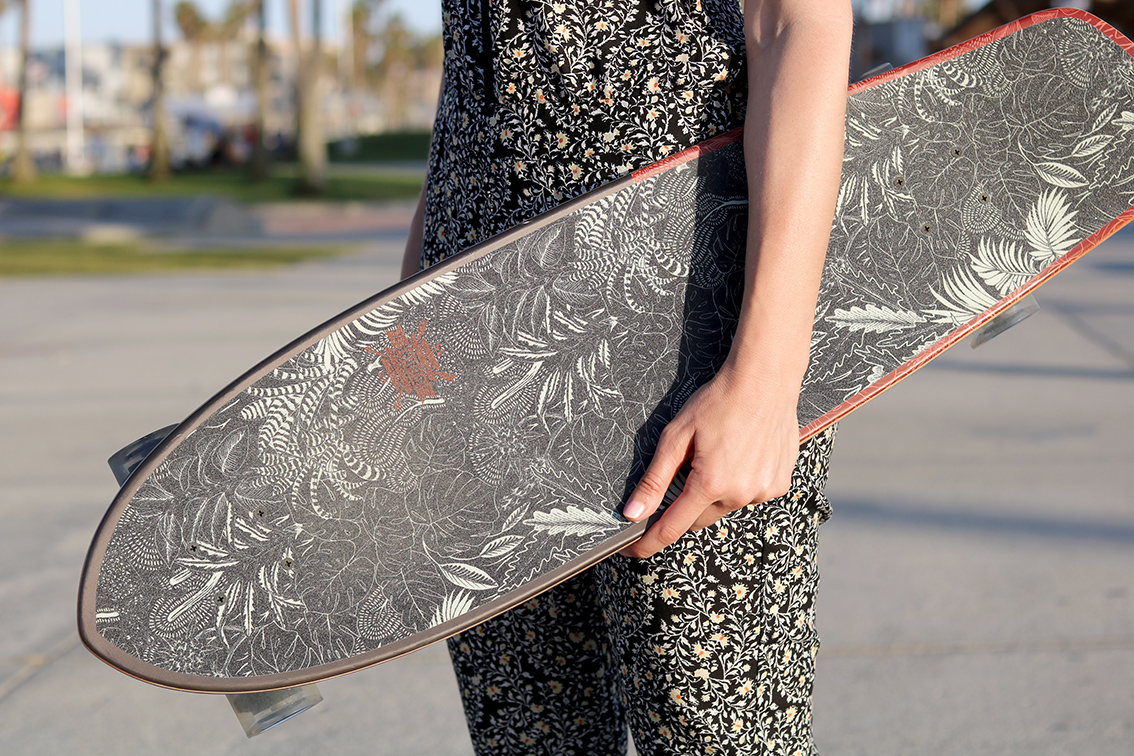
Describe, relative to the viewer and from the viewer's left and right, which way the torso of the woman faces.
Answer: facing the viewer and to the left of the viewer
